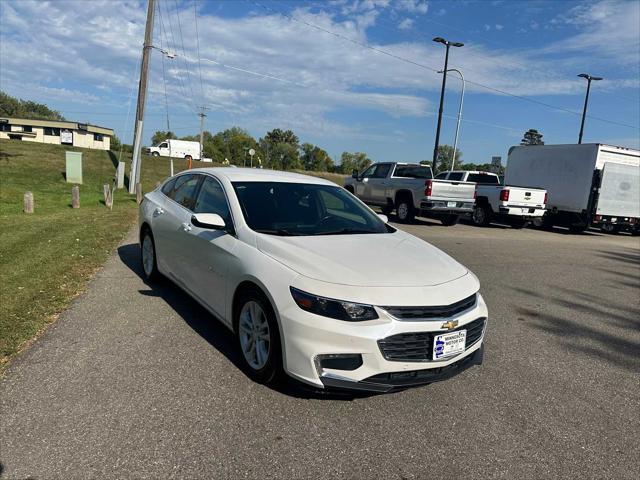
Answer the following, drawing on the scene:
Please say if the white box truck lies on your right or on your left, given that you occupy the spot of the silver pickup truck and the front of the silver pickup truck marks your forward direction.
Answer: on your right

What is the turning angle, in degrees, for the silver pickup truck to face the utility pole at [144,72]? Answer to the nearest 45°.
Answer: approximately 45° to its left

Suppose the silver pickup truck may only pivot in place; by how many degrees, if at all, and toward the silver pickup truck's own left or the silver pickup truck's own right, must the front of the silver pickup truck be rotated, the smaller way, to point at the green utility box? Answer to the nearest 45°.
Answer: approximately 45° to the silver pickup truck's own left

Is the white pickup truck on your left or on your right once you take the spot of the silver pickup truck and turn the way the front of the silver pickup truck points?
on your right

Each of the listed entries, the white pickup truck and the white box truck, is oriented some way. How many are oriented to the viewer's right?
0

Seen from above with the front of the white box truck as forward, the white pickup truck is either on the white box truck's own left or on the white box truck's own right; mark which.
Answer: on the white box truck's own left

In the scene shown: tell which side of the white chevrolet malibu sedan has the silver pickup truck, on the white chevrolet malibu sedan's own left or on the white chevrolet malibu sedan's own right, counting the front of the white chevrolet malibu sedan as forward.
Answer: on the white chevrolet malibu sedan's own left

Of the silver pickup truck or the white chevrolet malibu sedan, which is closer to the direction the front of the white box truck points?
the silver pickup truck

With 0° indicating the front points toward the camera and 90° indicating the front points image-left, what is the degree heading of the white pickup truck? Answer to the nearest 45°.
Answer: approximately 135°

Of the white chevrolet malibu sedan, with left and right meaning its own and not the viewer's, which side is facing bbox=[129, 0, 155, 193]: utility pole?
back

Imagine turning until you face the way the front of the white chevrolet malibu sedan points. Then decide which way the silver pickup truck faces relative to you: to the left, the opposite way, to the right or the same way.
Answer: the opposite way

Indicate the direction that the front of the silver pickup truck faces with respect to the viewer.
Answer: facing away from the viewer and to the left of the viewer

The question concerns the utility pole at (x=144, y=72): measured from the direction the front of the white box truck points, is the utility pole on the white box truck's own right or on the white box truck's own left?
on the white box truck's own left

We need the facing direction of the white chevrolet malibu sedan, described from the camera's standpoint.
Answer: facing the viewer and to the right of the viewer

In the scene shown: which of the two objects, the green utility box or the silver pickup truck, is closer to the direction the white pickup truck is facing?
the green utility box
